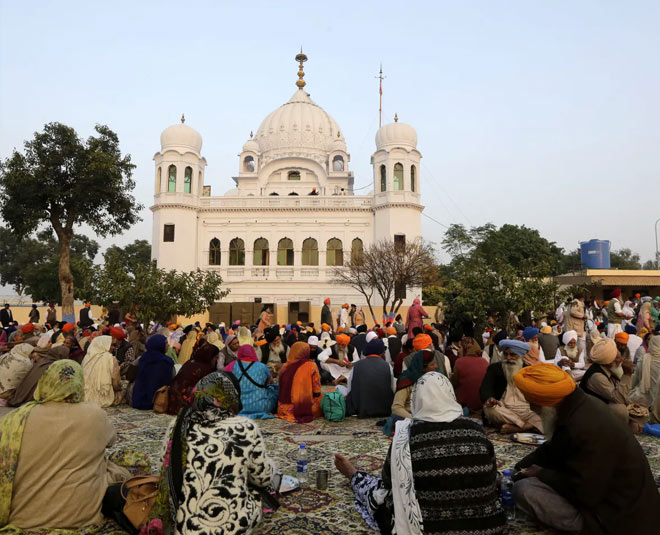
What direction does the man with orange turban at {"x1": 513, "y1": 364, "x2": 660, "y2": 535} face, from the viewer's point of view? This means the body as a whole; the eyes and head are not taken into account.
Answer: to the viewer's left

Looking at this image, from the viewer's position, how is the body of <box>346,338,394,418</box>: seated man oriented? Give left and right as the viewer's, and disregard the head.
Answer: facing away from the viewer

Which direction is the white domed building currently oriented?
toward the camera

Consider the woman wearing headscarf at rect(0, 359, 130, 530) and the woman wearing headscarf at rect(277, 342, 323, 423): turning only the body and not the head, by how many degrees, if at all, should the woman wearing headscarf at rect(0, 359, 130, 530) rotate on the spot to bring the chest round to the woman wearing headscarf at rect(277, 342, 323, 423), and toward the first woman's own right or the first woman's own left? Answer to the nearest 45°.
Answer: approximately 45° to the first woman's own right

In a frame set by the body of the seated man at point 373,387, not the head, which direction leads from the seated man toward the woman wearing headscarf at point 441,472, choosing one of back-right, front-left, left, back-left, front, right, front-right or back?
back

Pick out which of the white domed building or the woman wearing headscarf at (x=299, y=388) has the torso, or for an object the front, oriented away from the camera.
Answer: the woman wearing headscarf

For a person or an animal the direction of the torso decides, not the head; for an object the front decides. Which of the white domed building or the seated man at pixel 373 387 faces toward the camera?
the white domed building

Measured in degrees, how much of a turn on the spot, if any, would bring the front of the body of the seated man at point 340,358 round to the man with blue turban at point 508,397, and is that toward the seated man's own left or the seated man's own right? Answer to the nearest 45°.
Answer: approximately 45° to the seated man's own left

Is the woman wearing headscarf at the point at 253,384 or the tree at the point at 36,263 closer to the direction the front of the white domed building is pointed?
the woman wearing headscarf

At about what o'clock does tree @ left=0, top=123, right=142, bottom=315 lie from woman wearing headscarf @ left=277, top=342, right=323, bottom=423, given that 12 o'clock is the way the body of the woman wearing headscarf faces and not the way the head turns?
The tree is roughly at 11 o'clock from the woman wearing headscarf.

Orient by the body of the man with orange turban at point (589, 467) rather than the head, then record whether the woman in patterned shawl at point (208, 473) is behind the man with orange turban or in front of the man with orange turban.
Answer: in front

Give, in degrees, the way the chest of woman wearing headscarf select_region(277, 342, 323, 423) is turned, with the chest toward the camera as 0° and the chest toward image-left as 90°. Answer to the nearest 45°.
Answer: approximately 180°

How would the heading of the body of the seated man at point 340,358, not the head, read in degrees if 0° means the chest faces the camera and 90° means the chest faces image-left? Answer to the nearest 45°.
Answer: approximately 0°

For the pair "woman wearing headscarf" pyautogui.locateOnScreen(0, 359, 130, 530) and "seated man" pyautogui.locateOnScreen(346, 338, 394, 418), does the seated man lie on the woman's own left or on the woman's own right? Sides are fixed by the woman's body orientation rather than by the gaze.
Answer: on the woman's own right

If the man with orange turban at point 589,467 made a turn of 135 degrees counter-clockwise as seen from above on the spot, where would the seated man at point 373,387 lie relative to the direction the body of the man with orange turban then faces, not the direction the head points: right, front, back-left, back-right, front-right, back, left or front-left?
back

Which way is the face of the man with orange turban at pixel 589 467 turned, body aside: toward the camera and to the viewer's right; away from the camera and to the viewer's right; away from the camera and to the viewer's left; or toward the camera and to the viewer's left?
away from the camera and to the viewer's left

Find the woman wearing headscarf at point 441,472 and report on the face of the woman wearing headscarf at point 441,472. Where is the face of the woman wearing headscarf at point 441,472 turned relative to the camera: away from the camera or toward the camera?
away from the camera
